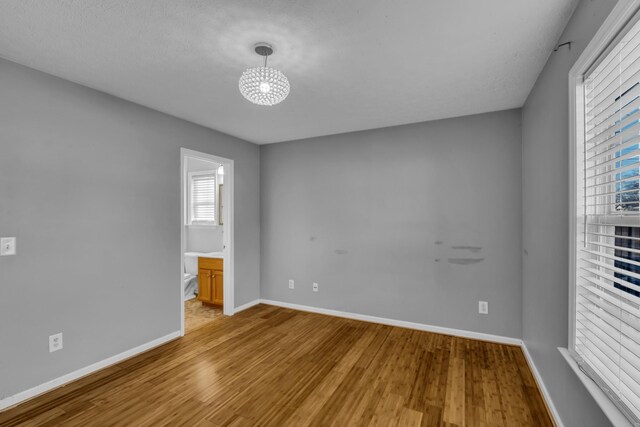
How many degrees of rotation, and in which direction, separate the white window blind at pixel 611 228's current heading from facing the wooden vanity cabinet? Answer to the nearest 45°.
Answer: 0° — it already faces it

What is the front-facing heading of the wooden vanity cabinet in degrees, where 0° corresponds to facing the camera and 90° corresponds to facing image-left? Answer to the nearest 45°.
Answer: approximately 45°

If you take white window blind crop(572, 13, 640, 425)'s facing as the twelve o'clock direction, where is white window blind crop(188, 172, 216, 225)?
white window blind crop(188, 172, 216, 225) is roughly at 12 o'clock from white window blind crop(572, 13, 640, 425).

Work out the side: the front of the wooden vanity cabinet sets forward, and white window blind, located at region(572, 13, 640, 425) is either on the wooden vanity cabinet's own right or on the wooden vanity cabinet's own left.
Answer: on the wooden vanity cabinet's own left

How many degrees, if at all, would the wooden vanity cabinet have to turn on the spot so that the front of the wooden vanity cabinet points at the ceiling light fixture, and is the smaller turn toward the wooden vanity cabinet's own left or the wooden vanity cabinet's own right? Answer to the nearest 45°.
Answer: approximately 45° to the wooden vanity cabinet's own left

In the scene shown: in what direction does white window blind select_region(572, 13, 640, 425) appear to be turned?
to the viewer's left
